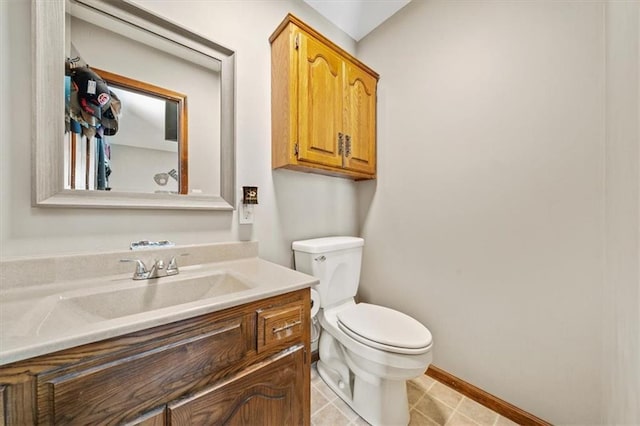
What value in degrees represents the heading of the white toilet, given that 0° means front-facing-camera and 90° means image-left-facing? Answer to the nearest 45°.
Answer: approximately 315°

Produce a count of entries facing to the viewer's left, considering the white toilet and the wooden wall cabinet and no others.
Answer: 0

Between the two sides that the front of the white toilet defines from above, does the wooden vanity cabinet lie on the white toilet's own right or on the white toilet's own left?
on the white toilet's own right

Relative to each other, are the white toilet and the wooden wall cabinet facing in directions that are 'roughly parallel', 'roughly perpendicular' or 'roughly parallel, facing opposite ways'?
roughly parallel

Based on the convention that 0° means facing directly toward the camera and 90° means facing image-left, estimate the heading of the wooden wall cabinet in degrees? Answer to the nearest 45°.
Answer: approximately 315°

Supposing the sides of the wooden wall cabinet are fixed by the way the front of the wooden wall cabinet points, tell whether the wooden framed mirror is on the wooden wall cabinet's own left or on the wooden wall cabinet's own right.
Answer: on the wooden wall cabinet's own right
